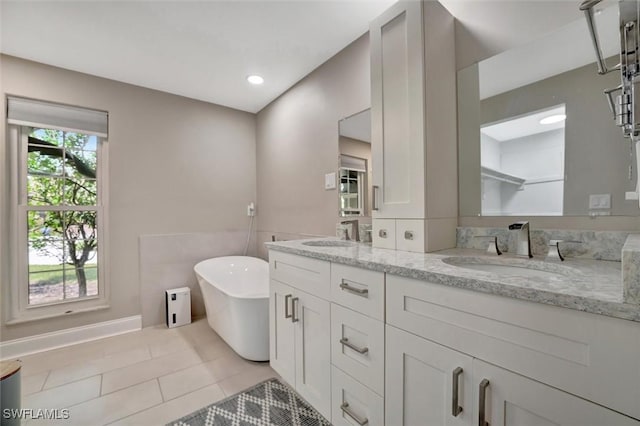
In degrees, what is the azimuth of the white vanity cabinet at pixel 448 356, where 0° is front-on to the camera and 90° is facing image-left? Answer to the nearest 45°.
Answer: approximately 45°

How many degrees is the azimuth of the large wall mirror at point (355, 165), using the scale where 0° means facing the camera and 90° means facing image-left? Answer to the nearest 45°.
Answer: approximately 45°

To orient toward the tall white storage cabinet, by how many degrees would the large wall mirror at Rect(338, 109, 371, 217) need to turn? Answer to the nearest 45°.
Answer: approximately 90° to its left

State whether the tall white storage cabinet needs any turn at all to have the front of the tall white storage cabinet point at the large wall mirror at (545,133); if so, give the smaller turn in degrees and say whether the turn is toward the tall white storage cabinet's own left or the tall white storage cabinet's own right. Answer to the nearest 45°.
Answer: approximately 135° to the tall white storage cabinet's own left

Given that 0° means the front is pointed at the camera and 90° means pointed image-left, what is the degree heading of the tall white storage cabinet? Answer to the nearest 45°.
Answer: approximately 45°

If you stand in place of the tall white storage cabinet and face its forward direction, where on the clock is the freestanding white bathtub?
The freestanding white bathtub is roughly at 2 o'clock from the tall white storage cabinet.
